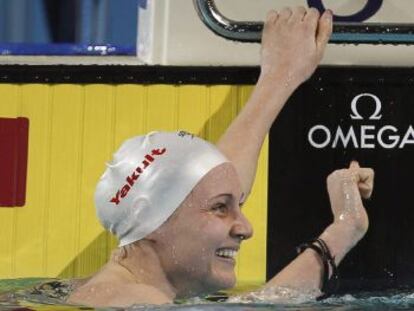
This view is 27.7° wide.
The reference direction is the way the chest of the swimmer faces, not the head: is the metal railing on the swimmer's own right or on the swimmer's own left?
on the swimmer's own left

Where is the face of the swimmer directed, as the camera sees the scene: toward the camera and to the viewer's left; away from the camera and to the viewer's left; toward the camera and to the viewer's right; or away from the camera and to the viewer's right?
toward the camera and to the viewer's right
